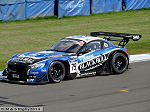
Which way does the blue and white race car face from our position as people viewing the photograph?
facing the viewer and to the left of the viewer

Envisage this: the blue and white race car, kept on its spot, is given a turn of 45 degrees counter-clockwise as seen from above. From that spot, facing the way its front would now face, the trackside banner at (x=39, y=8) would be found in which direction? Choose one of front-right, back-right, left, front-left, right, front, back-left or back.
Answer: back

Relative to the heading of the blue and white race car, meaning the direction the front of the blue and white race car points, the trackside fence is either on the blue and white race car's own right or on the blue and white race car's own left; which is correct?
on the blue and white race car's own right

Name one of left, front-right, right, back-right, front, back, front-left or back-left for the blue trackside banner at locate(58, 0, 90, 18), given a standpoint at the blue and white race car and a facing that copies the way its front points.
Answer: back-right

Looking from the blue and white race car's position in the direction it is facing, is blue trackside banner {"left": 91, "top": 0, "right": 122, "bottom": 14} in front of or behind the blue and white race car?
behind

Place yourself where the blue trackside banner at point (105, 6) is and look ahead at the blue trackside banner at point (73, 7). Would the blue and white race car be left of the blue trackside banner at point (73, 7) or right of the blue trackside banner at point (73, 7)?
left
